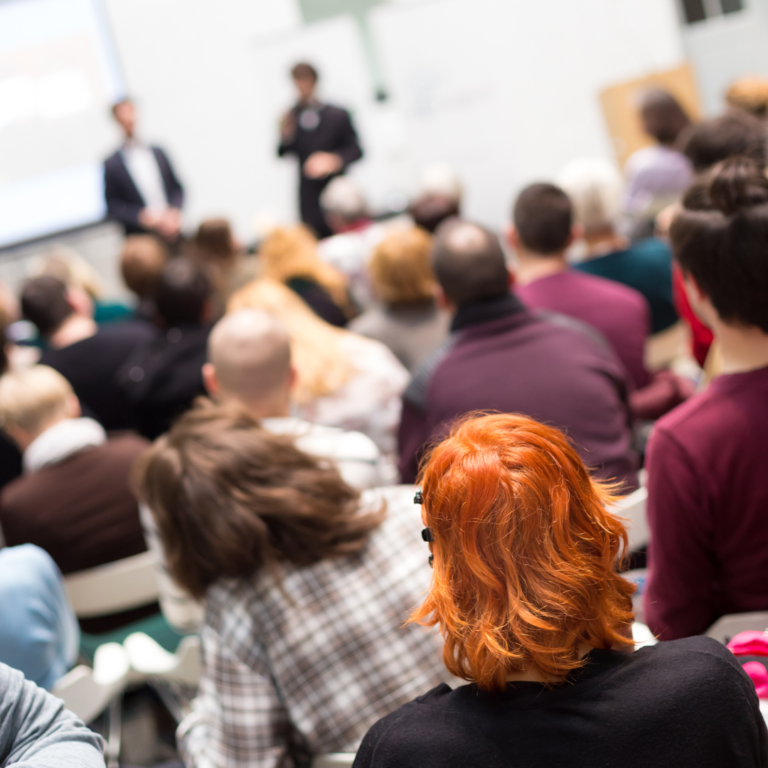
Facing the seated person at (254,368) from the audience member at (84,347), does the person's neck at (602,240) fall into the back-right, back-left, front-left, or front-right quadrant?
front-left

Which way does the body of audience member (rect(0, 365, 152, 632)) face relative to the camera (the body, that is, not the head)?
away from the camera

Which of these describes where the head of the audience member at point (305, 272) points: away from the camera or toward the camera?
away from the camera

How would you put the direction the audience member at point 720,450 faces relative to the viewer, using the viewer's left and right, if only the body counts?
facing away from the viewer and to the left of the viewer

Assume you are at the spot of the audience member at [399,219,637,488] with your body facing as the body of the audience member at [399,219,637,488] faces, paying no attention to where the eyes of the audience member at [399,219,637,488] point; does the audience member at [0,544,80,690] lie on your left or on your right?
on your left

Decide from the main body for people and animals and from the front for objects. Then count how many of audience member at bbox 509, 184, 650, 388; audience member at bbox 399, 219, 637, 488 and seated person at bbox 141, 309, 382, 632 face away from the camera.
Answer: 3

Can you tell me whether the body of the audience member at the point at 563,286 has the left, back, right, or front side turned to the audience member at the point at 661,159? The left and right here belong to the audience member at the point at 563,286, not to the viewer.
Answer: front

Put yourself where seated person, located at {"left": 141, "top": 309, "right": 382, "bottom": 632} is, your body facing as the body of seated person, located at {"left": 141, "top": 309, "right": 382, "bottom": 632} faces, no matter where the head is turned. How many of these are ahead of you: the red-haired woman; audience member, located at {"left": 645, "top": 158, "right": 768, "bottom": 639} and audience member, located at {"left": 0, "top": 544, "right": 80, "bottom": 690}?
0

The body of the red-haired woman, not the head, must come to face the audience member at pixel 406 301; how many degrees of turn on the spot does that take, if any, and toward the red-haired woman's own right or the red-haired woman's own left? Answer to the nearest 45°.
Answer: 0° — they already face them

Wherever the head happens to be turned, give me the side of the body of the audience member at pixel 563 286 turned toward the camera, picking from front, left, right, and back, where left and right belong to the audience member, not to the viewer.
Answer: back

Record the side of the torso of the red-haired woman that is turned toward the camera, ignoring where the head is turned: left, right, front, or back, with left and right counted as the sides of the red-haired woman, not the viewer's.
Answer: back

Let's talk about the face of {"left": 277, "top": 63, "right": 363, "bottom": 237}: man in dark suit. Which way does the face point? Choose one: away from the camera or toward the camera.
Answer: toward the camera

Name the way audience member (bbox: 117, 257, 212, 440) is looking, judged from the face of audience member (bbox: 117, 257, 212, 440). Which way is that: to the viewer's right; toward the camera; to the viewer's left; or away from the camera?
away from the camera

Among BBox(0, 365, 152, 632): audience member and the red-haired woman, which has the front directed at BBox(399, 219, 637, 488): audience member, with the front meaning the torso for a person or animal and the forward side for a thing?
the red-haired woman

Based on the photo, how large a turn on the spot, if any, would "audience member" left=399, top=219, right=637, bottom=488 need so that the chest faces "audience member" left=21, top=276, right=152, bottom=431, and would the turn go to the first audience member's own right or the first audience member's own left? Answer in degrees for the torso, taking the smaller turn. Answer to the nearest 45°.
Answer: approximately 45° to the first audience member's own left
